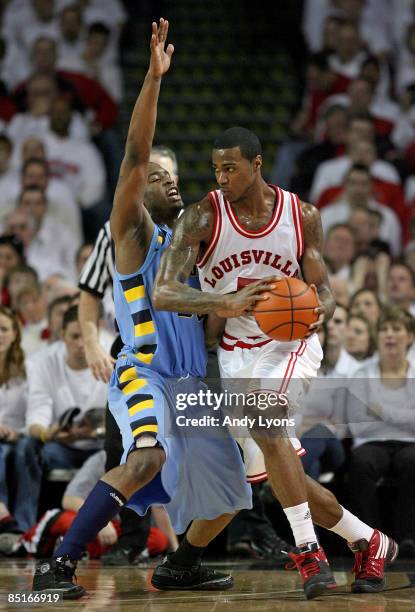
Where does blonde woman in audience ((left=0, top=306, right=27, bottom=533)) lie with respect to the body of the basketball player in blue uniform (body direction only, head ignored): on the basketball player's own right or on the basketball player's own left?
on the basketball player's own left

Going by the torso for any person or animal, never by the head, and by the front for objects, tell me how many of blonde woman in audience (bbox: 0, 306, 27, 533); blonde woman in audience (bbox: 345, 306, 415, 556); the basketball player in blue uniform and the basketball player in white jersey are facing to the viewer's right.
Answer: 1

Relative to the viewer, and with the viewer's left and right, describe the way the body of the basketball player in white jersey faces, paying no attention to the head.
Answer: facing the viewer

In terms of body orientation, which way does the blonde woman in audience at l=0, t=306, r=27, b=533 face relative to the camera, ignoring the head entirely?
toward the camera

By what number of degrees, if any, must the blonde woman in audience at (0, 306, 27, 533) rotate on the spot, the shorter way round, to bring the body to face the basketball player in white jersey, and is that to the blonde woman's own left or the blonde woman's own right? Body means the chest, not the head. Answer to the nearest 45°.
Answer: approximately 45° to the blonde woman's own left

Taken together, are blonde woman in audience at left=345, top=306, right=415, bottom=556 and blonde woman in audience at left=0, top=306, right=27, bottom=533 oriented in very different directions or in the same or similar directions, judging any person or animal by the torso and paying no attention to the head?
same or similar directions

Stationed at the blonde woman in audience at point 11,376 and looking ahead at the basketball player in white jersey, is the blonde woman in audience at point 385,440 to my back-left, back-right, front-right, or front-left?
front-left

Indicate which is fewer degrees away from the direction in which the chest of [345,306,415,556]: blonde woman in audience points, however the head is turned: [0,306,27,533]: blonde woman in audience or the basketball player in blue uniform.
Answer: the basketball player in blue uniform

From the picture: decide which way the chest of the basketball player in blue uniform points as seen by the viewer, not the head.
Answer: to the viewer's right

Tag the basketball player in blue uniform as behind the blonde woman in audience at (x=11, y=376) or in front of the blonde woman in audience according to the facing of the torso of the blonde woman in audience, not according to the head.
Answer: in front

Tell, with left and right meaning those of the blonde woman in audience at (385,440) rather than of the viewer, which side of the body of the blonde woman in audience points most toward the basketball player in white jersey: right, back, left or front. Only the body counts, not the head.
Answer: front

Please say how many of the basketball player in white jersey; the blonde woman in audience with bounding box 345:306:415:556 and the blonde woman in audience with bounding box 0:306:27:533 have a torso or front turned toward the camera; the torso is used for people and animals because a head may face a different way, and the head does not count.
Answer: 3

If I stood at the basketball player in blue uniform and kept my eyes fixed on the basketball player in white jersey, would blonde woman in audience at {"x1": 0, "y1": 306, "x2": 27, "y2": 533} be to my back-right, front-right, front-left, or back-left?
back-left

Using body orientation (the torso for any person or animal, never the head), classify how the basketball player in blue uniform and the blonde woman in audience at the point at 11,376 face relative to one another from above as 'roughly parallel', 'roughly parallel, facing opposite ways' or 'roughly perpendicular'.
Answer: roughly perpendicular

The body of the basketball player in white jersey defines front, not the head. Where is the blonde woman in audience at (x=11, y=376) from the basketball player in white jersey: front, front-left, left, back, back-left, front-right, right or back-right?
back-right

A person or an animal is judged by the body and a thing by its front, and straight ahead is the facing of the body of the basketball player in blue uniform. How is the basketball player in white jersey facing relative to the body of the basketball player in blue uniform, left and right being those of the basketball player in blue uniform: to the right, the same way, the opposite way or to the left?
to the right

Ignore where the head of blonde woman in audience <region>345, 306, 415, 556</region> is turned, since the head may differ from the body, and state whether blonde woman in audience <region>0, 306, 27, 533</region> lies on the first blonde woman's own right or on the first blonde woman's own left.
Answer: on the first blonde woman's own right
